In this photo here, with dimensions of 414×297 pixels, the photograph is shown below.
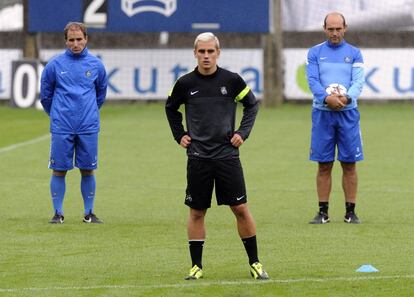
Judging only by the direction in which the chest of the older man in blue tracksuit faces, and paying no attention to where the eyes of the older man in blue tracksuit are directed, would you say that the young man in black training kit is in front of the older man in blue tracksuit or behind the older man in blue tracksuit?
in front

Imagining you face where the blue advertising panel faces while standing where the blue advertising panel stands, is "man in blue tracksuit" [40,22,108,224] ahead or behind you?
ahead

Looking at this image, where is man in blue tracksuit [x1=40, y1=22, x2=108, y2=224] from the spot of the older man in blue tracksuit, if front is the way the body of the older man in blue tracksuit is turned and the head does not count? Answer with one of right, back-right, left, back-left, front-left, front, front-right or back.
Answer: right

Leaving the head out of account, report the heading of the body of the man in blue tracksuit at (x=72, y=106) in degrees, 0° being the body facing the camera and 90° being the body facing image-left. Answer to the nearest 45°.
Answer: approximately 0°

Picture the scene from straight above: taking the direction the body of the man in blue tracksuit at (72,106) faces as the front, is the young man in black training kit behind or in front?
in front

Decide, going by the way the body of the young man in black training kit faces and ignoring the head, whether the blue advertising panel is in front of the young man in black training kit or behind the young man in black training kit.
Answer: behind

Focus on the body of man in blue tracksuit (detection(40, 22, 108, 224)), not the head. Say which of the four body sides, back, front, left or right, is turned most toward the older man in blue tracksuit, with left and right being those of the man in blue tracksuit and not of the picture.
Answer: left
